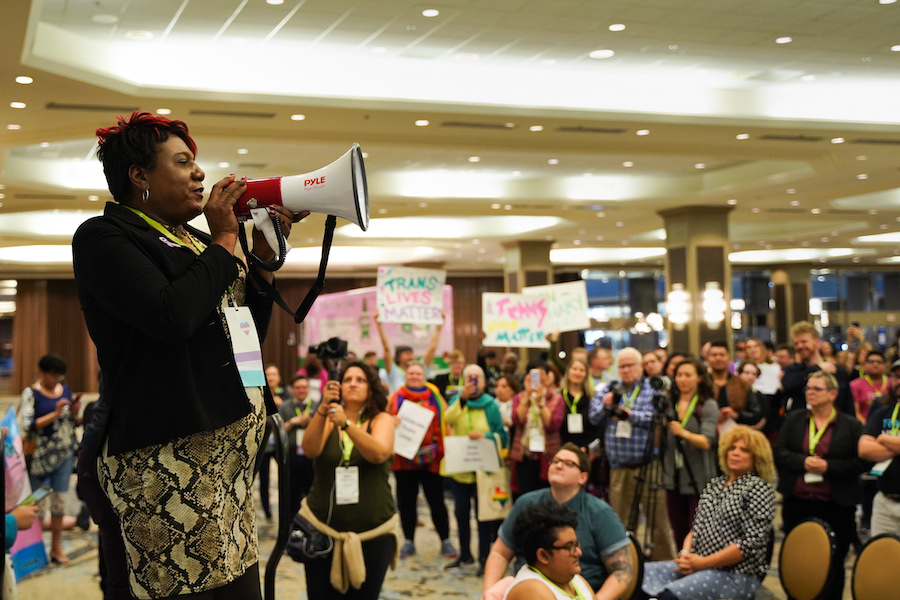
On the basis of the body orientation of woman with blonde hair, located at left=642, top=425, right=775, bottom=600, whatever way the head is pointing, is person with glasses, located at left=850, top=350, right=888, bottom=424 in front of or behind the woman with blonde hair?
behind

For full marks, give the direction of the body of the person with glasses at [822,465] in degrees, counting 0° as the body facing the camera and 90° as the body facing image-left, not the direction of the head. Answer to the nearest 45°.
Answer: approximately 45°

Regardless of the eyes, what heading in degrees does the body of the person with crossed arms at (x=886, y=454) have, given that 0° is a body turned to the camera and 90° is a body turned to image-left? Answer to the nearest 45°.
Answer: approximately 45°

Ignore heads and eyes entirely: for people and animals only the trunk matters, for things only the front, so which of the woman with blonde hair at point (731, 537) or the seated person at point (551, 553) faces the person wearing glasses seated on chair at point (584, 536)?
the woman with blonde hair

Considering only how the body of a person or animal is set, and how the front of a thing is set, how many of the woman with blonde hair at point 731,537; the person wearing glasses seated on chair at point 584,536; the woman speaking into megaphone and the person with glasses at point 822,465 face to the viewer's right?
1

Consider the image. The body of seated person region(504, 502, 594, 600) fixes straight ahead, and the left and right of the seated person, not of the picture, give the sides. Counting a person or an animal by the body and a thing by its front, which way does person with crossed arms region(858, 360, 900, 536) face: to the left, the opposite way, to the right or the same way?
to the right

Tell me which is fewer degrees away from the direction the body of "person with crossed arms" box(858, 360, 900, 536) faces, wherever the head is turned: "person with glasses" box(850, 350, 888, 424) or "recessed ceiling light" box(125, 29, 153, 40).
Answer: the recessed ceiling light

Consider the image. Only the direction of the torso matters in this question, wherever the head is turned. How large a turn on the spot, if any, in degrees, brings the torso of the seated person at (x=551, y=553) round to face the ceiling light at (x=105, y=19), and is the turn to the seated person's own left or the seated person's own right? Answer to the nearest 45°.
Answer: approximately 180°

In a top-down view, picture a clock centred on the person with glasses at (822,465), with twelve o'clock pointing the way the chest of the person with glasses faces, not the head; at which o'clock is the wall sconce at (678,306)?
The wall sconce is roughly at 4 o'clock from the person with glasses.

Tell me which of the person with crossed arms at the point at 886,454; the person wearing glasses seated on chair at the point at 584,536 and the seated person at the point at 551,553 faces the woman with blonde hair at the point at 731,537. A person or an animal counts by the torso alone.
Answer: the person with crossed arms
